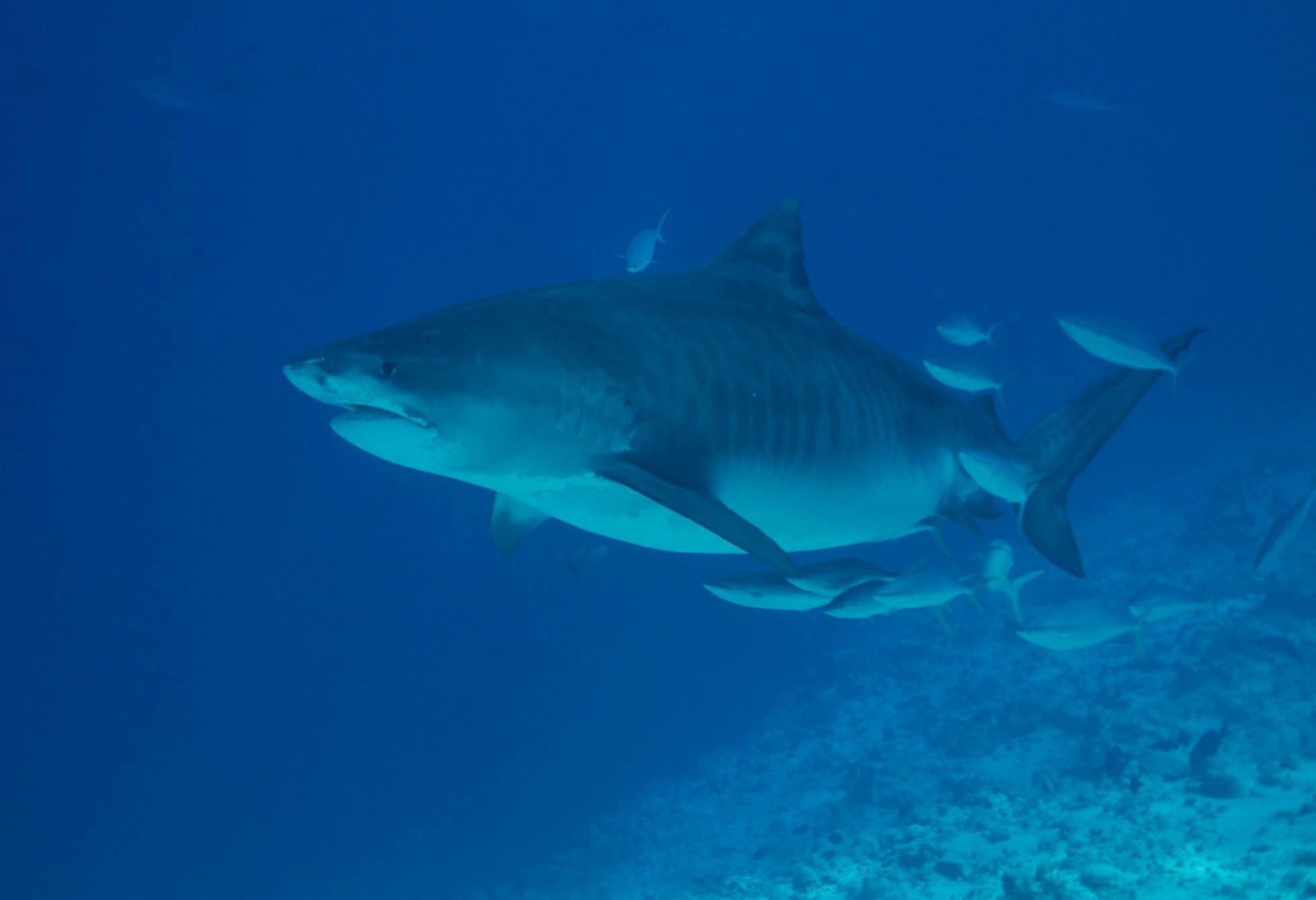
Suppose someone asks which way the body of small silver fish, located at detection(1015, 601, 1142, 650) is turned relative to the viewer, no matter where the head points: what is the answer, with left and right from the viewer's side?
facing to the left of the viewer

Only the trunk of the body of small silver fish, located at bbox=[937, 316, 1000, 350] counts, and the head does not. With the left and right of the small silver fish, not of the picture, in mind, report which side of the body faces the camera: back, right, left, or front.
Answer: left

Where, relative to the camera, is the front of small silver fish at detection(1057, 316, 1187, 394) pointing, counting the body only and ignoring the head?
to the viewer's left

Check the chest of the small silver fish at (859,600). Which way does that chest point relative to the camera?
to the viewer's left

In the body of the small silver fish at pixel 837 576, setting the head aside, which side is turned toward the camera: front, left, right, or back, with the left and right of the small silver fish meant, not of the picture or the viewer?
left

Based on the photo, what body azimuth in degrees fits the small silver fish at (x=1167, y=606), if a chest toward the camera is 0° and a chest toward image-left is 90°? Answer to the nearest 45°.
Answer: approximately 90°

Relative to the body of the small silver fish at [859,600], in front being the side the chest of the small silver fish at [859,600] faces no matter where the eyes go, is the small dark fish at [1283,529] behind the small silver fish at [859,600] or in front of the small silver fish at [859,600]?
behind
